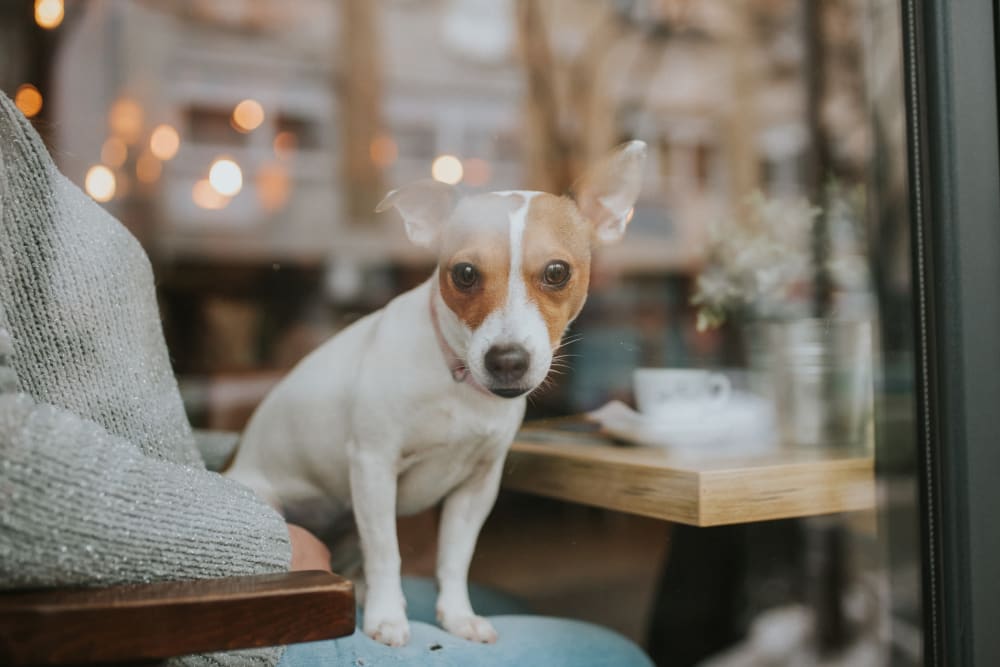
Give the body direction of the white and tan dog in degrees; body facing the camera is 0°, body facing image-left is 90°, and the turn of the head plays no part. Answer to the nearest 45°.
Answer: approximately 315°
